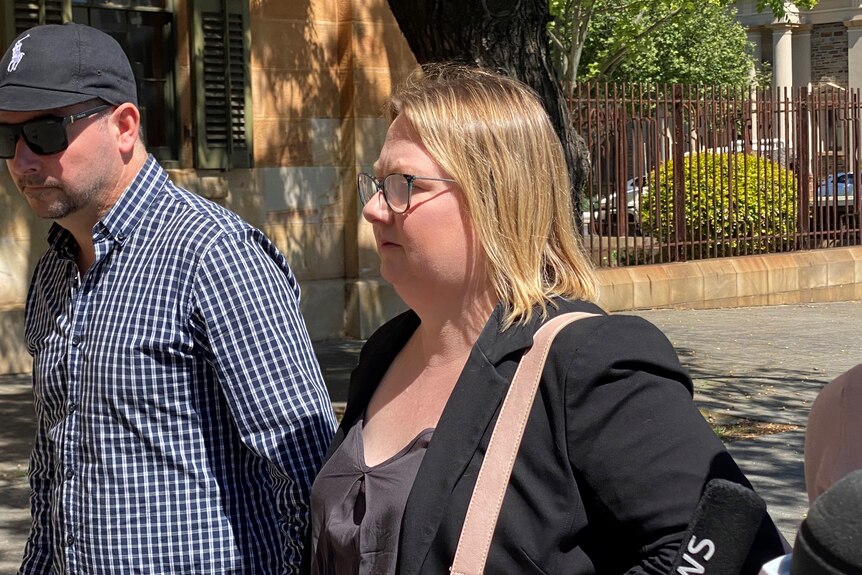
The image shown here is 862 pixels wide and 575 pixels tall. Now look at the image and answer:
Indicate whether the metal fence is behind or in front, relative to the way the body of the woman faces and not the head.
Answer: behind

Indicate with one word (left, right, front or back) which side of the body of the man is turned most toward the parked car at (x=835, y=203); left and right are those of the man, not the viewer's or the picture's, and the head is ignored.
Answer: back

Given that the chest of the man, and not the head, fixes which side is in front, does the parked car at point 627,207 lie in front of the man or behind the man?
behind

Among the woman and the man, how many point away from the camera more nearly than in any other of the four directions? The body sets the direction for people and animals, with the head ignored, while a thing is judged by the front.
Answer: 0

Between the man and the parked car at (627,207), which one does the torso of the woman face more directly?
the man

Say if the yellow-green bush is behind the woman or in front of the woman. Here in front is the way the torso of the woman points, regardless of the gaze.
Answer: behind

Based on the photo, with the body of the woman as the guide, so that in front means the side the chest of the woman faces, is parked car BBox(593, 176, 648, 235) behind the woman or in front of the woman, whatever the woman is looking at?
behind

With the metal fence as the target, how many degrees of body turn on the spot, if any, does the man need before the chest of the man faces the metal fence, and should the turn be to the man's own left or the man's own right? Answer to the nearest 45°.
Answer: approximately 180°

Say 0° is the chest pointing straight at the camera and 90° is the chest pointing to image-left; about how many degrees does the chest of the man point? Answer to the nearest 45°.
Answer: approximately 45°

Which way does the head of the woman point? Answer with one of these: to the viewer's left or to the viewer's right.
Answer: to the viewer's left

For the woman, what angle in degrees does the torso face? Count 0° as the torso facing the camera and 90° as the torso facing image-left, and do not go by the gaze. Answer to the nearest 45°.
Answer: approximately 45°

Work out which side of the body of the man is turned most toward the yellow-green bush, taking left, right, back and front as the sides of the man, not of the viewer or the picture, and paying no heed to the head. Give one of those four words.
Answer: back
